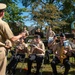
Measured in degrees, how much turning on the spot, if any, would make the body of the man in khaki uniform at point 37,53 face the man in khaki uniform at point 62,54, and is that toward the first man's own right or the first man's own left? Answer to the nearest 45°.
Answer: approximately 90° to the first man's own left

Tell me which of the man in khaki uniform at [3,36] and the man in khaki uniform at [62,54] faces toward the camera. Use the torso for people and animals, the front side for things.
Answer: the man in khaki uniform at [62,54]

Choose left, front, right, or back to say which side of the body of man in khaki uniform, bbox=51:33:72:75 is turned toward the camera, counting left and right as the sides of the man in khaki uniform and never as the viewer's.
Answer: front

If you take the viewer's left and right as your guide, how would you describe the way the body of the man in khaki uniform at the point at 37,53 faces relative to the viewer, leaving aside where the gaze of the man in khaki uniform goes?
facing the viewer and to the left of the viewer

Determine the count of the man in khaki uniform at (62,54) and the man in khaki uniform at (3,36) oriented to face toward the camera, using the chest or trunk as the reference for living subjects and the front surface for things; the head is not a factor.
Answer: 1

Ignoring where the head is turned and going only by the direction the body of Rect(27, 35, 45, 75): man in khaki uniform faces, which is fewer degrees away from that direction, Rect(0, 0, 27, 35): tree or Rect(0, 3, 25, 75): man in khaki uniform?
the man in khaki uniform

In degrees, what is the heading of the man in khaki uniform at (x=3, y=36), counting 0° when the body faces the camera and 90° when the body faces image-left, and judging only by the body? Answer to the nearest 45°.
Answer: approximately 225°

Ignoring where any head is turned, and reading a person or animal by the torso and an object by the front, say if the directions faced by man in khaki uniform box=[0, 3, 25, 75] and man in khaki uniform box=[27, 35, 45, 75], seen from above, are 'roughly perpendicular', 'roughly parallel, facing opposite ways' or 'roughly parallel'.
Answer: roughly parallel, facing opposite ways

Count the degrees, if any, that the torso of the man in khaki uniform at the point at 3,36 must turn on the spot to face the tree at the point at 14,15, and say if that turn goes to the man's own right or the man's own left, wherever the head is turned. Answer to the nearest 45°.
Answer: approximately 45° to the man's own left

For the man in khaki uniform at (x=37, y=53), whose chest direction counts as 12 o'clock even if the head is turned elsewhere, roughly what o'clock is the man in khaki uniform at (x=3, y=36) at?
the man in khaki uniform at (x=3, y=36) is roughly at 11 o'clock from the man in khaki uniform at (x=37, y=53).

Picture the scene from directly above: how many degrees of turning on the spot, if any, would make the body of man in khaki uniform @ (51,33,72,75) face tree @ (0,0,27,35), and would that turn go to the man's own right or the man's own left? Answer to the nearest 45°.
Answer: approximately 180°
